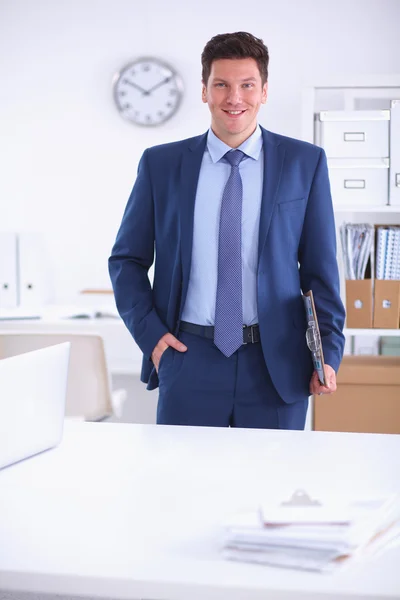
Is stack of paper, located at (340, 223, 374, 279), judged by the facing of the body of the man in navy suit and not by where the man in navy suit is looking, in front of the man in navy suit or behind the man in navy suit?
behind

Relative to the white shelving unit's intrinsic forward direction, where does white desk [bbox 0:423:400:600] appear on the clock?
The white desk is roughly at 12 o'clock from the white shelving unit.

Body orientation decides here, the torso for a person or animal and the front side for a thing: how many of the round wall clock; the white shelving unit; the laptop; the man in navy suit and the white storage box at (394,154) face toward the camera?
4

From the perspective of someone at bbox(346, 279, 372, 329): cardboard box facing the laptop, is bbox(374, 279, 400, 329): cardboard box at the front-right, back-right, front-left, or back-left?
back-left

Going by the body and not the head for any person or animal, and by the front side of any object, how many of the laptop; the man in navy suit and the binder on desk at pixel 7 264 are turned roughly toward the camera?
2

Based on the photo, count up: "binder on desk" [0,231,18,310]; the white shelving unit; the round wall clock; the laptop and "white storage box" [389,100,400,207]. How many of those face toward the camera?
4

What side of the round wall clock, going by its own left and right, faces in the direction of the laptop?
front

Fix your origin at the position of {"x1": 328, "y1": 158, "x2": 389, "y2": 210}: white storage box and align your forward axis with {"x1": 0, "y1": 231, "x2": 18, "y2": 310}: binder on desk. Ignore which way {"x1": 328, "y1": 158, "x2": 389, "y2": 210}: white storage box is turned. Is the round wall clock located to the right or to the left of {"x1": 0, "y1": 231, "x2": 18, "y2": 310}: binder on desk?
right

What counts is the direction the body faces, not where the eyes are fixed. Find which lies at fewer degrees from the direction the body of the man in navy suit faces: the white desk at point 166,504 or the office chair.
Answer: the white desk

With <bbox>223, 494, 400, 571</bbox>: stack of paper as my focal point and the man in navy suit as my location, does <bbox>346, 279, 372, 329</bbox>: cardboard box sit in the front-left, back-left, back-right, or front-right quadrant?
back-left

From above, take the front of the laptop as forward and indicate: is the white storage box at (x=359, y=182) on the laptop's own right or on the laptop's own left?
on the laptop's own right
